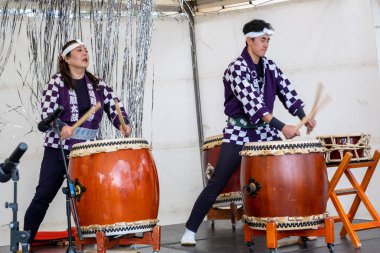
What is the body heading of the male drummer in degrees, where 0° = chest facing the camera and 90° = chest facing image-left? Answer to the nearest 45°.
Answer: approximately 315°

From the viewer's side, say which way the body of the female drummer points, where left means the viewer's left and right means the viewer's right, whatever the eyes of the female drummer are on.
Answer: facing the viewer and to the right of the viewer

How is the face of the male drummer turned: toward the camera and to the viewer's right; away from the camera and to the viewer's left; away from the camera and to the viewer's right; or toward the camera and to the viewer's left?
toward the camera and to the viewer's right

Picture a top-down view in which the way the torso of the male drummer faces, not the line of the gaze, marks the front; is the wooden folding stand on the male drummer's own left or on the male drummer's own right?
on the male drummer's own left
